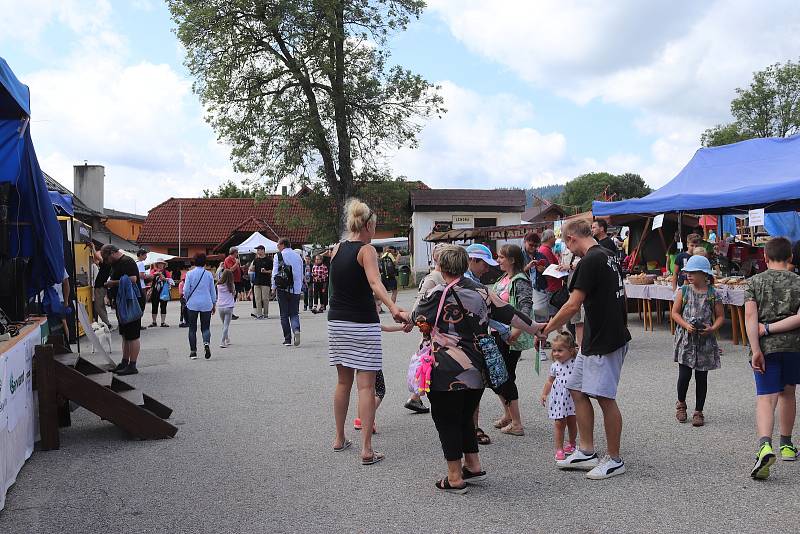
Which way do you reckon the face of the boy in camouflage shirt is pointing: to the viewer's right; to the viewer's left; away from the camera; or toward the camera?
away from the camera

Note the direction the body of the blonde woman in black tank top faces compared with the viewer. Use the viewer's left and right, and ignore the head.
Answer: facing away from the viewer and to the right of the viewer

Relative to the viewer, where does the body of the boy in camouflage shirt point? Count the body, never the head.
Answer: away from the camera

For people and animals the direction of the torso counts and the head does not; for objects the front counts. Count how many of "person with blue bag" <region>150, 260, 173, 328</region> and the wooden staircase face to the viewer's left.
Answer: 0

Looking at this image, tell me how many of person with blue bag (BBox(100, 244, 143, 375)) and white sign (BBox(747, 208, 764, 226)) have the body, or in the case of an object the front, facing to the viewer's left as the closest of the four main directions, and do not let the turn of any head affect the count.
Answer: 1

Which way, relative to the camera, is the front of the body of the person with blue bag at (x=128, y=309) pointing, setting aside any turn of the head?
to the viewer's left

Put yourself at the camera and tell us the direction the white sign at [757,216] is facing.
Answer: facing the viewer

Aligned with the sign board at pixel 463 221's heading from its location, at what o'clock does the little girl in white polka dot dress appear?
The little girl in white polka dot dress is roughly at 12 o'clock from the sign board.

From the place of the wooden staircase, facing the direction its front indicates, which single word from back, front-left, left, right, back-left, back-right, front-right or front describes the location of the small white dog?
left

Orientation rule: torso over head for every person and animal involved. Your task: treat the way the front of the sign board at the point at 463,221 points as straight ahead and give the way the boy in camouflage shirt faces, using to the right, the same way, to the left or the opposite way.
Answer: the opposite way

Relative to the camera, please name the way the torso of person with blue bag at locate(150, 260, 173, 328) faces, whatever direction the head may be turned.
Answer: toward the camera

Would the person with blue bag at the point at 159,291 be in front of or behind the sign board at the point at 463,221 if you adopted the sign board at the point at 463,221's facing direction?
in front

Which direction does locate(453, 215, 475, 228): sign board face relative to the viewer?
toward the camera

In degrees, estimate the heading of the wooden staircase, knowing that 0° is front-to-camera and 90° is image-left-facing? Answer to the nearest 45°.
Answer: approximately 270°

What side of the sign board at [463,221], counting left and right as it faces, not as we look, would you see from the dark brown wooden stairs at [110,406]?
front
